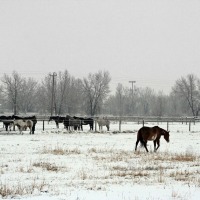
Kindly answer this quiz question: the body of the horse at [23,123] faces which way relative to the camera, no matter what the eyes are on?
to the viewer's left

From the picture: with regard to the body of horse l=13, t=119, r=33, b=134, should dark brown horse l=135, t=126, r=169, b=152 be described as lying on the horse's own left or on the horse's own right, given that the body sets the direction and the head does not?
on the horse's own left
